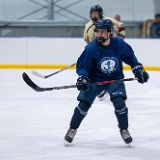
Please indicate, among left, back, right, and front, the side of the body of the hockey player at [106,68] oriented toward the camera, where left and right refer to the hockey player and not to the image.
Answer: front

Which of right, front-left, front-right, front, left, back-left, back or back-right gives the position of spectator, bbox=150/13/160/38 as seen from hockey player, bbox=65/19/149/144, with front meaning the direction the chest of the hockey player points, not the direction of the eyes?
back
